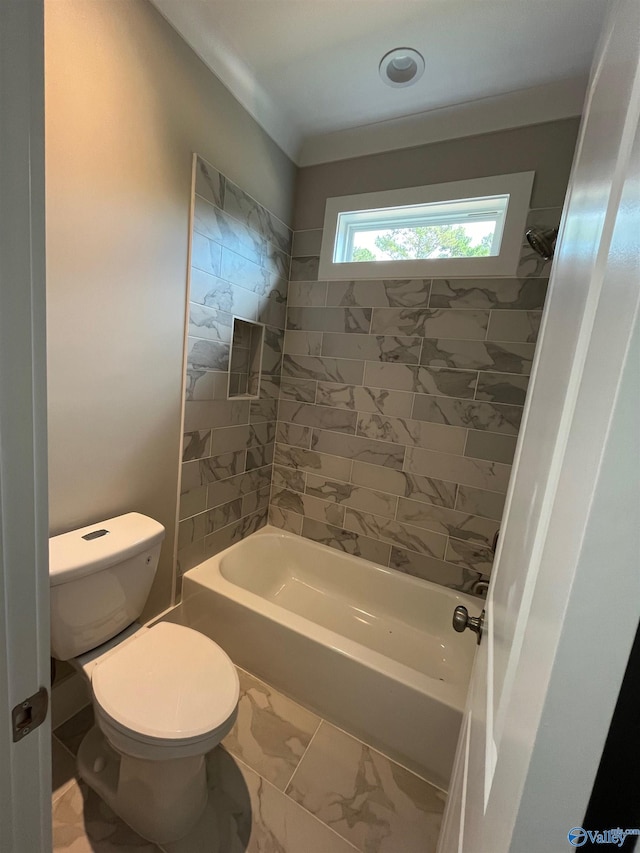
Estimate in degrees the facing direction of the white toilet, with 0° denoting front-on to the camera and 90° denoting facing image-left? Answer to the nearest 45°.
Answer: approximately 315°

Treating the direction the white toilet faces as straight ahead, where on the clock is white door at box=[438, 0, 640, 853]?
The white door is roughly at 1 o'clock from the white toilet.
